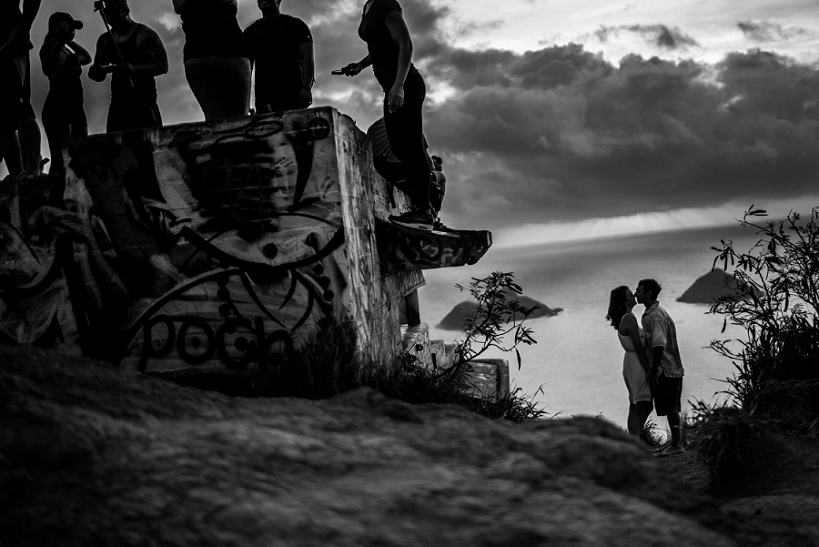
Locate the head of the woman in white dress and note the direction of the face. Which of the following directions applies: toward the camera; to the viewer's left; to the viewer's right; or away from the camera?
to the viewer's right

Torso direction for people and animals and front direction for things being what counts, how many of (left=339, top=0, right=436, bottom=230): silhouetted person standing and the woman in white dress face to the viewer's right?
1

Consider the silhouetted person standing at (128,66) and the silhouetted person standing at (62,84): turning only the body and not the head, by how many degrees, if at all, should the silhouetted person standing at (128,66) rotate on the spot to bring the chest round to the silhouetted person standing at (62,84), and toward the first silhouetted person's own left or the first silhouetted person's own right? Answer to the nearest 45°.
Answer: approximately 90° to the first silhouetted person's own right

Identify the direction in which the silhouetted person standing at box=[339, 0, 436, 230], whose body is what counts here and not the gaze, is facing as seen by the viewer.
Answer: to the viewer's left

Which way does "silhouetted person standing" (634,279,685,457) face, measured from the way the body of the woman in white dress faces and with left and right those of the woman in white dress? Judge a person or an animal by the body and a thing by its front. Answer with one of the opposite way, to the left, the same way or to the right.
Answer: the opposite way

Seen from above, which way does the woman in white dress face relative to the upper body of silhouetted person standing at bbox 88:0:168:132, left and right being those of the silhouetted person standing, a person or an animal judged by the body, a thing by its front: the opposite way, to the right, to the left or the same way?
to the left

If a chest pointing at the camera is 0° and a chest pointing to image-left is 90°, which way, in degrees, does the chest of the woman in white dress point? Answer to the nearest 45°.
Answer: approximately 270°

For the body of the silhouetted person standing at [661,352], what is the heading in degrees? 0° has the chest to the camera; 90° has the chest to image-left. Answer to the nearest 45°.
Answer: approximately 90°
